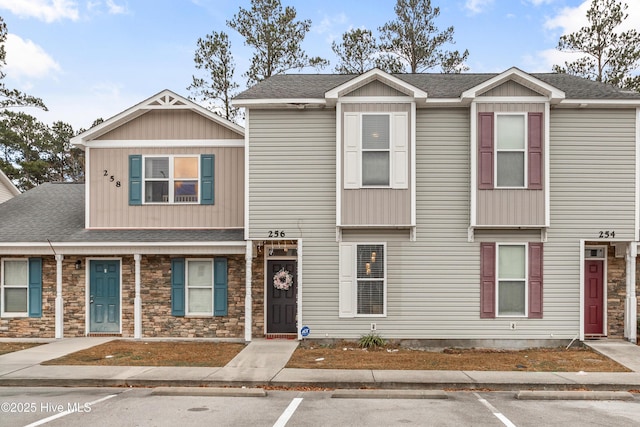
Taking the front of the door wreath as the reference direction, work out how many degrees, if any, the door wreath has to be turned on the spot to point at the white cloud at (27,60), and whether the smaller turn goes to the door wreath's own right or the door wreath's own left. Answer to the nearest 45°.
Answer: approximately 135° to the door wreath's own right

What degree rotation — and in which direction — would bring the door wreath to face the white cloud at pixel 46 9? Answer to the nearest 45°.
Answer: approximately 135° to its right

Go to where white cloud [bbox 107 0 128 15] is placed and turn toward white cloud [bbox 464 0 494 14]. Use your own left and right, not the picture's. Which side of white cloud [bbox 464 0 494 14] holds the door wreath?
right

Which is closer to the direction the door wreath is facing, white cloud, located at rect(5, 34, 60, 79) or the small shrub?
the small shrub

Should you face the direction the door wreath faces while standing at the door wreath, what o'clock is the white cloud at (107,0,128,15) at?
The white cloud is roughly at 5 o'clock from the door wreath.

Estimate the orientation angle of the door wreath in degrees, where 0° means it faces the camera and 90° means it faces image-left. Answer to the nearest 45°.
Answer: approximately 0°

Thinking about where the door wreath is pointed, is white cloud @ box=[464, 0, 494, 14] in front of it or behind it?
behind

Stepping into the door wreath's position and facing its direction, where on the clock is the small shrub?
The small shrub is roughly at 10 o'clock from the door wreath.
